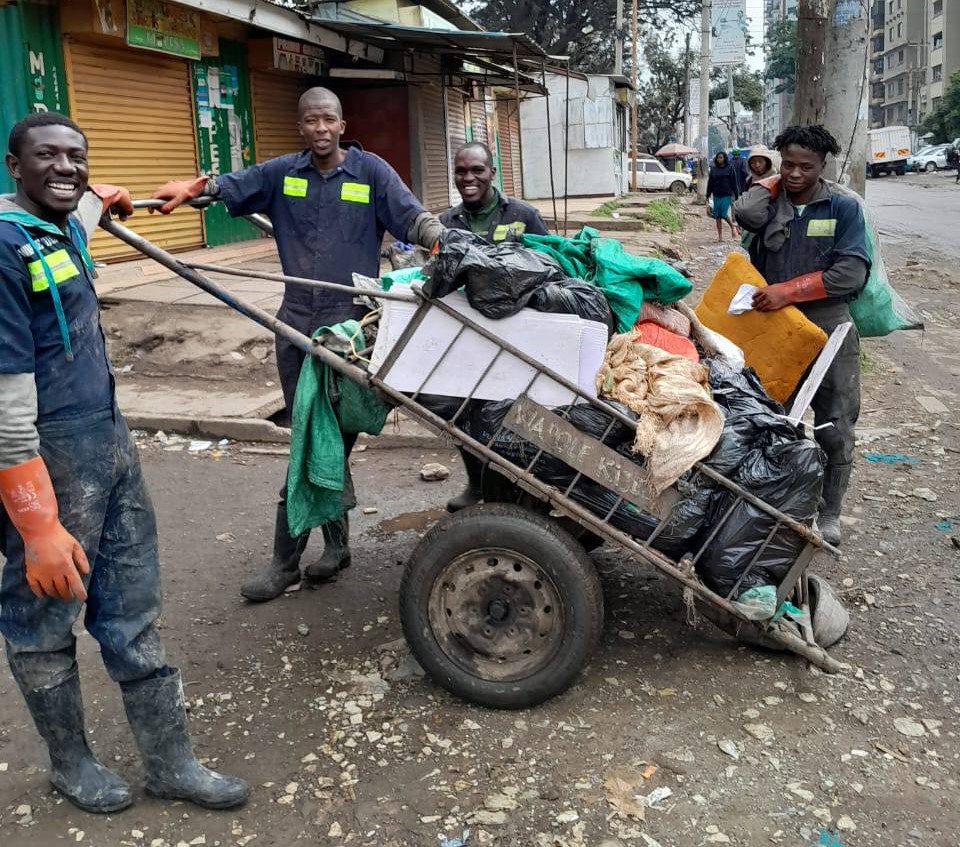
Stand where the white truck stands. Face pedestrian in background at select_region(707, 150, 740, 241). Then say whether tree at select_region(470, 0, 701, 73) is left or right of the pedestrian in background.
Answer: right

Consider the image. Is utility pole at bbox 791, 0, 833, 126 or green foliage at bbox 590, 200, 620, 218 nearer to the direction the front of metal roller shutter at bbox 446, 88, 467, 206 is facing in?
the utility pole

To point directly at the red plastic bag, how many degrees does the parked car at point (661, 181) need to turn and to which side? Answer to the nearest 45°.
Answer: approximately 90° to its right
